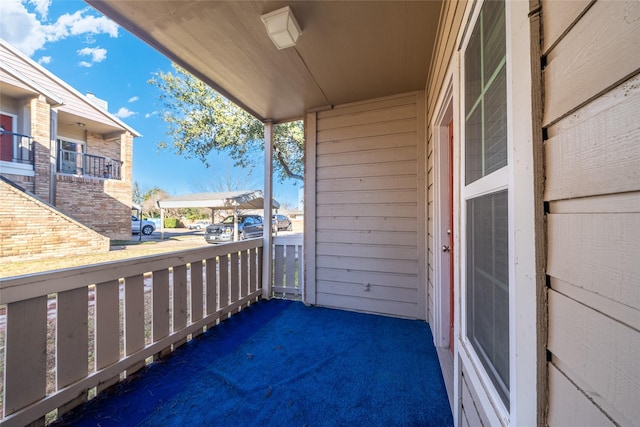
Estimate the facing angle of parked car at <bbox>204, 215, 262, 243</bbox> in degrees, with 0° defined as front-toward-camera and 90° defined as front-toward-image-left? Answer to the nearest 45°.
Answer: approximately 45°

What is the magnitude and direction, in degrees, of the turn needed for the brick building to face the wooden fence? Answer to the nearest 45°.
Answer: approximately 45° to its right

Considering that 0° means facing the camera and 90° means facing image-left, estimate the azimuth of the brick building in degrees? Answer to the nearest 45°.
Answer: approximately 315°
